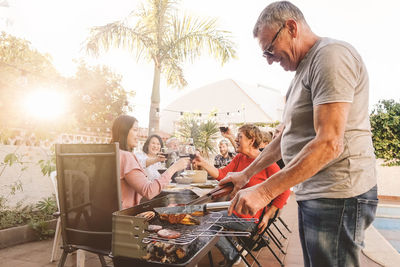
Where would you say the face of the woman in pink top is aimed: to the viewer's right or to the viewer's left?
to the viewer's right

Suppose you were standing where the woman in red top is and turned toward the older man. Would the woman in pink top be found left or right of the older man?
right

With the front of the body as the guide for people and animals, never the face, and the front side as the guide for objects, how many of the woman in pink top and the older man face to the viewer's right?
1

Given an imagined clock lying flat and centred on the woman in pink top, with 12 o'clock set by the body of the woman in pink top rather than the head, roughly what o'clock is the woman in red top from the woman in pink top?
The woman in red top is roughly at 11 o'clock from the woman in pink top.

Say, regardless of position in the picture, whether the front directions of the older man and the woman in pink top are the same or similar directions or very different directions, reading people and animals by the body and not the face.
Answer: very different directions

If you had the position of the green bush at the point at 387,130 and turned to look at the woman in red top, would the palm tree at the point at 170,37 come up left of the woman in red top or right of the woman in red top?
right

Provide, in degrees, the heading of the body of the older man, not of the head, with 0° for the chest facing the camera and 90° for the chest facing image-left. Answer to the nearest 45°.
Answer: approximately 90°

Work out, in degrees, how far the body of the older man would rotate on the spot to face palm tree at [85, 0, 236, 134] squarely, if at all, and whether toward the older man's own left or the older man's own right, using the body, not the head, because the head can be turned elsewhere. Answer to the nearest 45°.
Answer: approximately 45° to the older man's own right

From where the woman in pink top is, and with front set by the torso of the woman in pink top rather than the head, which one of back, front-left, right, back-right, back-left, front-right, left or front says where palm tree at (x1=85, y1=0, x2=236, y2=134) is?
left

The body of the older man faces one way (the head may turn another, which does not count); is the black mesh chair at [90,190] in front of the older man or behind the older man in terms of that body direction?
in front

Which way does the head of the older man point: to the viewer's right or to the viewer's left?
to the viewer's left

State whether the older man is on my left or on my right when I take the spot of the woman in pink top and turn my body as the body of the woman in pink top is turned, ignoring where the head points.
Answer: on my right

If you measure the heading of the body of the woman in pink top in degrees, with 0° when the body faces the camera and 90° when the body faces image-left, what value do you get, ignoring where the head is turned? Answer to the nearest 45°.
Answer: approximately 270°

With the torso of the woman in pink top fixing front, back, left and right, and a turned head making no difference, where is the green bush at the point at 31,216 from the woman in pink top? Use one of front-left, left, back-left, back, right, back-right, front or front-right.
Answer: back-left
